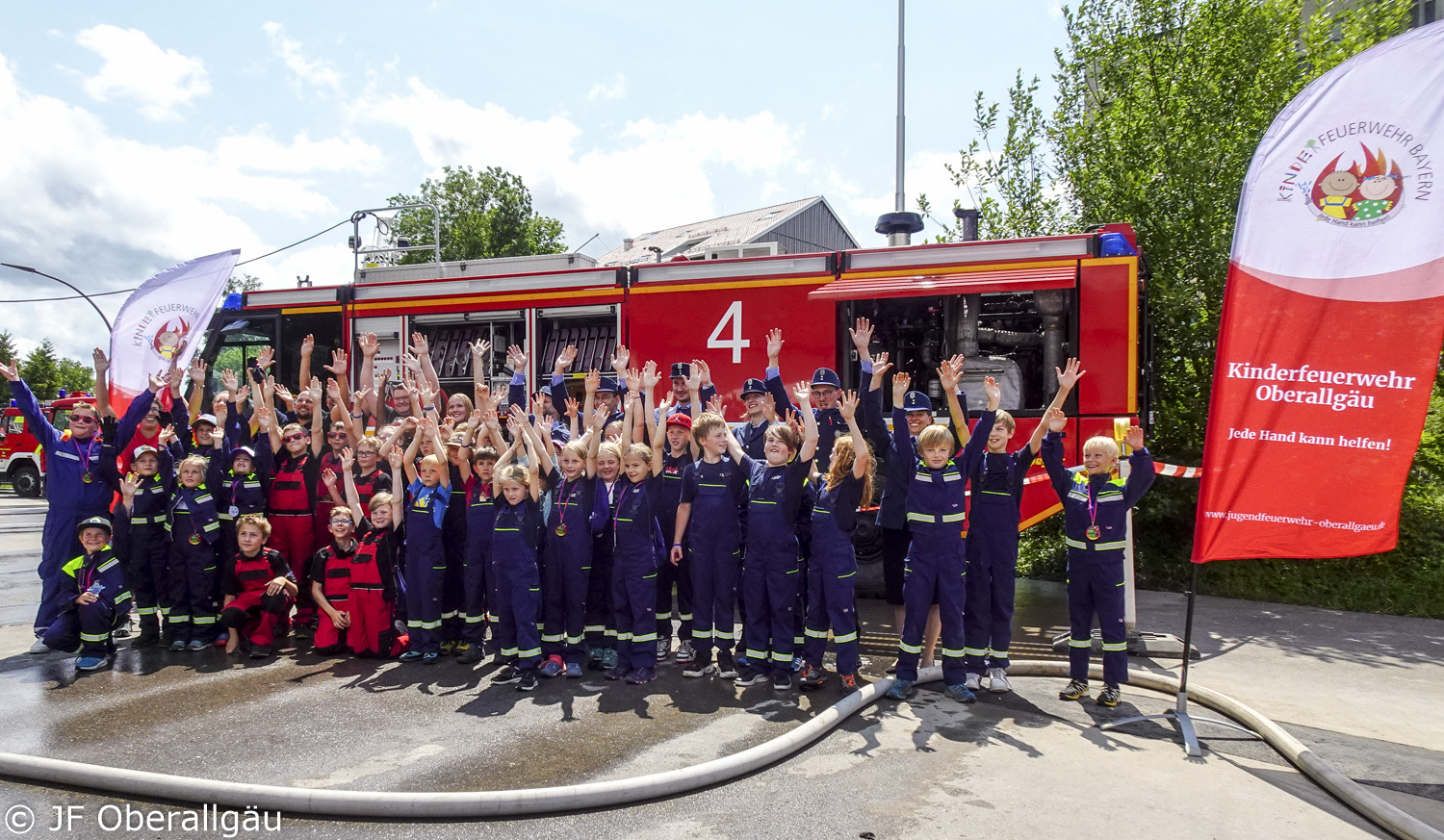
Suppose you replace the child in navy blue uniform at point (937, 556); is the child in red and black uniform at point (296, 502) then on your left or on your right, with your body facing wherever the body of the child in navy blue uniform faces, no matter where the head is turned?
on your right

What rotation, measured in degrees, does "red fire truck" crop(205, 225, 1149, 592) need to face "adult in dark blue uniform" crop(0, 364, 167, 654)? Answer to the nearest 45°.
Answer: approximately 45° to its left

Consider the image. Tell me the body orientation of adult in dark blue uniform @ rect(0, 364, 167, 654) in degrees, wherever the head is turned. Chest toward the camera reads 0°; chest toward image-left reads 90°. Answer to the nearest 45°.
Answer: approximately 0°

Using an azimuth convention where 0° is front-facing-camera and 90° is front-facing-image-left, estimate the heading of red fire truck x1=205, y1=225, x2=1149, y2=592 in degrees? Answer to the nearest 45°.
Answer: approximately 135°

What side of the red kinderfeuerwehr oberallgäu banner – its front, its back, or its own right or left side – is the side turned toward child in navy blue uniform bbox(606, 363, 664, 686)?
right

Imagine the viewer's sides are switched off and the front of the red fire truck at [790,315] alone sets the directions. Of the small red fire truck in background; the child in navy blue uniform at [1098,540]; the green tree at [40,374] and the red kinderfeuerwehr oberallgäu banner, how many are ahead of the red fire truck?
2

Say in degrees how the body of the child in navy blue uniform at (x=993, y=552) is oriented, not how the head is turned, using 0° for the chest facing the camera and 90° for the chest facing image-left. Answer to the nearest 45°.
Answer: approximately 0°

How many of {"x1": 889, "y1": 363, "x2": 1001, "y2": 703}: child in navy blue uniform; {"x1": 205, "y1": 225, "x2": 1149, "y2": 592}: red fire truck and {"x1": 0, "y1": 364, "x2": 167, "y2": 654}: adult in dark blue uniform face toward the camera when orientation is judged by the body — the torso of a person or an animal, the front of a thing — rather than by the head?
2

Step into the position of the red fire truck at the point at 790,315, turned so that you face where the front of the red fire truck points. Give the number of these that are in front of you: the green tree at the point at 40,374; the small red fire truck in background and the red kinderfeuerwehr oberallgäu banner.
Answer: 2
